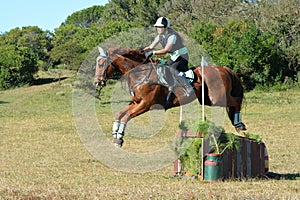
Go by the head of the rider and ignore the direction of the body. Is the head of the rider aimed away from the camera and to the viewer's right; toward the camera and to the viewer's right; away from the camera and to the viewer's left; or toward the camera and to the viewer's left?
toward the camera and to the viewer's left

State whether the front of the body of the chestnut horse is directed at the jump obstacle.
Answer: no

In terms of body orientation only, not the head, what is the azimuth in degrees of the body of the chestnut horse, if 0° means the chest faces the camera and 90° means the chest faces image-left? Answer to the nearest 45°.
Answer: approximately 90°
